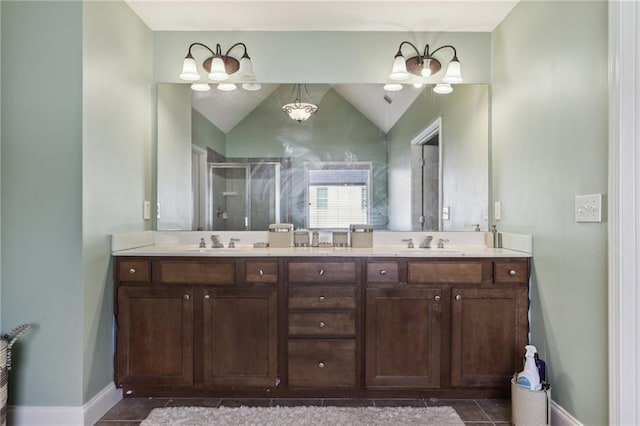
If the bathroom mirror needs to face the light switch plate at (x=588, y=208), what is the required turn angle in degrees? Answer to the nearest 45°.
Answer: approximately 45° to its left

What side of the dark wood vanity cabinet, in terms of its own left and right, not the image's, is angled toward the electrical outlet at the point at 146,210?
right

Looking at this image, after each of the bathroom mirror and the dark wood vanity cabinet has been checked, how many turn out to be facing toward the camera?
2

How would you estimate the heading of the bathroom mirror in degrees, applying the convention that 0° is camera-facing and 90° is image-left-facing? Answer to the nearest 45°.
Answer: approximately 0°

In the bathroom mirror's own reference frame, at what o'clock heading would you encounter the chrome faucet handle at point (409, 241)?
The chrome faucet handle is roughly at 9 o'clock from the bathroom mirror.

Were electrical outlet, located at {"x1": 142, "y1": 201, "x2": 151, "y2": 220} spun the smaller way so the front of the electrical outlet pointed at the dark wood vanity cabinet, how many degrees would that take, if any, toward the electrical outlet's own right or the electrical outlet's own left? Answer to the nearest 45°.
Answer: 0° — it already faces it

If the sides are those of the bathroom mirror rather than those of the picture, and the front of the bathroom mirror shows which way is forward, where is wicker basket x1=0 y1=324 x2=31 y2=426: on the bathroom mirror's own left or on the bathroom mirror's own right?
on the bathroom mirror's own right
